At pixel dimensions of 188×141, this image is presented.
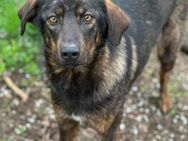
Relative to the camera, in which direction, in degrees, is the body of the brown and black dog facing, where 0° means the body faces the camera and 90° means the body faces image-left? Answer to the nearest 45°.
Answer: approximately 45°
